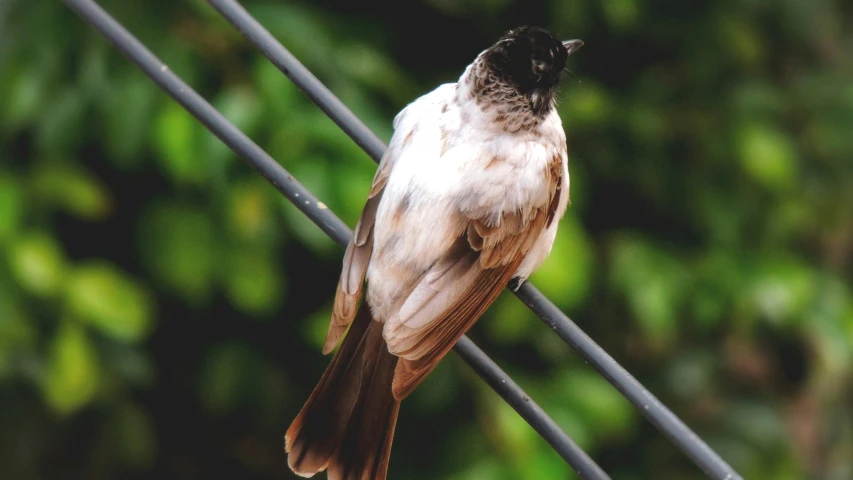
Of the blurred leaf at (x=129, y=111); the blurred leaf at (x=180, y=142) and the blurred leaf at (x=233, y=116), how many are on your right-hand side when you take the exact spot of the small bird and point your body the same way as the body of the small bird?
0

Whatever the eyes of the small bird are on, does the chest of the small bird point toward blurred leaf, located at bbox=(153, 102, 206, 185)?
no

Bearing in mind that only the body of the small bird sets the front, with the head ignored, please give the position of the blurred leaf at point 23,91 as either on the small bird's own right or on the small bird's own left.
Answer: on the small bird's own left

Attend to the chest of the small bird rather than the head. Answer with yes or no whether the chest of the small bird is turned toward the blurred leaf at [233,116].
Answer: no

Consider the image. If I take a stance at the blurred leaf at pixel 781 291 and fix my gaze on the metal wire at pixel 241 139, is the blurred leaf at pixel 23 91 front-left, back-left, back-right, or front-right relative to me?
front-right

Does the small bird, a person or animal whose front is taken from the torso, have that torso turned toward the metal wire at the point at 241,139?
no

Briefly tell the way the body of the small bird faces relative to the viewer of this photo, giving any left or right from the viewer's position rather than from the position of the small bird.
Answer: facing away from the viewer and to the right of the viewer

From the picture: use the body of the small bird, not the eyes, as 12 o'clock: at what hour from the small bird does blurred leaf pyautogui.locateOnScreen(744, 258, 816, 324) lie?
The blurred leaf is roughly at 12 o'clock from the small bird.
